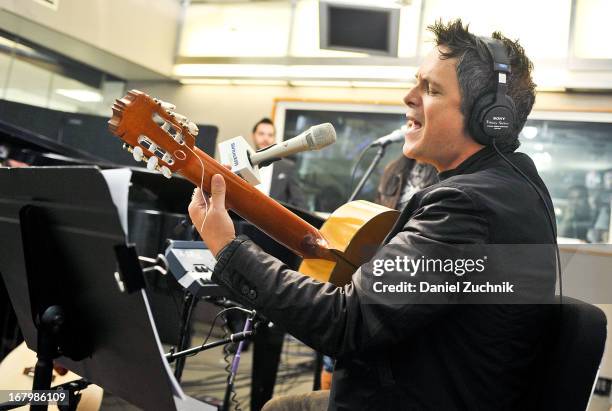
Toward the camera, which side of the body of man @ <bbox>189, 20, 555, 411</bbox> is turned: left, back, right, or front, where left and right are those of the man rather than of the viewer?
left

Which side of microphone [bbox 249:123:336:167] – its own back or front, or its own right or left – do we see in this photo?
right

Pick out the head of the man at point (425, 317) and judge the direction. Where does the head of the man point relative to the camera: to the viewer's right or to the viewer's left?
to the viewer's left

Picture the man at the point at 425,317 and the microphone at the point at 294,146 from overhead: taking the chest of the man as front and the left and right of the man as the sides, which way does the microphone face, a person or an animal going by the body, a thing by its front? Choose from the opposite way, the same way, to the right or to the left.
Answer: the opposite way

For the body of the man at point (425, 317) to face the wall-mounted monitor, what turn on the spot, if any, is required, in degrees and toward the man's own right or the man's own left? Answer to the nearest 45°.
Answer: approximately 90° to the man's own right

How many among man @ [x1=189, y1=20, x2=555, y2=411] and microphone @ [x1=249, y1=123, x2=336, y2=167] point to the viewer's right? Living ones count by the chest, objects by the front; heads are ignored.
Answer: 1

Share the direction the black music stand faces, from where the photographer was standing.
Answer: facing away from the viewer and to the right of the viewer

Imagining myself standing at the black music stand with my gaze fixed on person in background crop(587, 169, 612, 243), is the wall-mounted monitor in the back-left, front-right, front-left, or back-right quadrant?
front-left

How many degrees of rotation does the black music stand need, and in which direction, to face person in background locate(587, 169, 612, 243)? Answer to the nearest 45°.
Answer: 0° — it already faces them

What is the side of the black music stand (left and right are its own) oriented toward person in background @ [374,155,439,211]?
front
